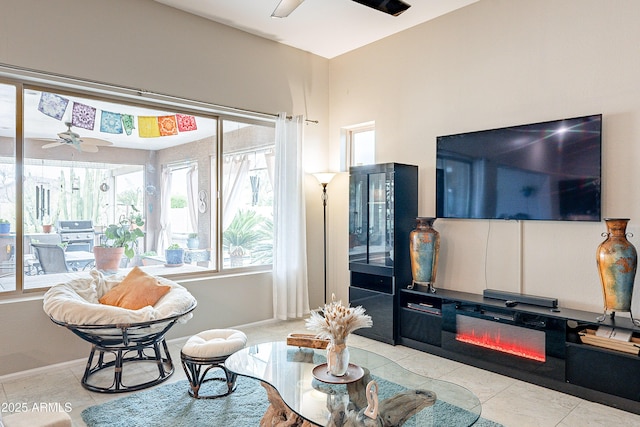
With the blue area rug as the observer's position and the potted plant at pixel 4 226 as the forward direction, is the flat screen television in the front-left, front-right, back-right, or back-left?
back-right

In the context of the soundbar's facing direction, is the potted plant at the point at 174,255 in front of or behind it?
in front

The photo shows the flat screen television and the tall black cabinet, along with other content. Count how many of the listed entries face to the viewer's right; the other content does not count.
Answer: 0

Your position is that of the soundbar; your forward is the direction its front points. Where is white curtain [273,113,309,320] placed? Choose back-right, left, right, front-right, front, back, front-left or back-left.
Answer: front-right

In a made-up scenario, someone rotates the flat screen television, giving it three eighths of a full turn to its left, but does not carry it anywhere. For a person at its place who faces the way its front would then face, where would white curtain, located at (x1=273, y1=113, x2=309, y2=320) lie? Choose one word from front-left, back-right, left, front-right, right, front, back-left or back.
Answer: back

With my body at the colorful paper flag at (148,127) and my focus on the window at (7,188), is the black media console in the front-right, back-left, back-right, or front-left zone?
back-left

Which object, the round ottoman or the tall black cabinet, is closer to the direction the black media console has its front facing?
the round ottoman

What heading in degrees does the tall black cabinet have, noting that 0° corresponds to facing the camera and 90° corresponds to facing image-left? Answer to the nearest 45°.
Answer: approximately 45°

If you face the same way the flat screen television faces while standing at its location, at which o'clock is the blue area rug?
The blue area rug is roughly at 12 o'clock from the flat screen television.

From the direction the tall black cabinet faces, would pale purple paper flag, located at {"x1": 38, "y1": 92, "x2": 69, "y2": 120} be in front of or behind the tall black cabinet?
in front

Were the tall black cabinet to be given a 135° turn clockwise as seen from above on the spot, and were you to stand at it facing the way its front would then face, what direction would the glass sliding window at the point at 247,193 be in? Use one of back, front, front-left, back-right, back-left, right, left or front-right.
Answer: left

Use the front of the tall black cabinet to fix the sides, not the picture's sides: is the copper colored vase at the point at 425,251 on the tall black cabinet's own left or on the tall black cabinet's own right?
on the tall black cabinet's own left

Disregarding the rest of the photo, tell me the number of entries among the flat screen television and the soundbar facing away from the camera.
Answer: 0
